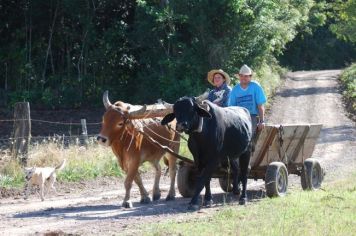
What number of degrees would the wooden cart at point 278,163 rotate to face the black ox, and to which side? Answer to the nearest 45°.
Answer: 0° — it already faces it

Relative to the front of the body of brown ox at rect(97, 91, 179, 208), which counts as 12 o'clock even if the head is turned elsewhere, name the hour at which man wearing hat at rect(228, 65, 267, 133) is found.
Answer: The man wearing hat is roughly at 7 o'clock from the brown ox.

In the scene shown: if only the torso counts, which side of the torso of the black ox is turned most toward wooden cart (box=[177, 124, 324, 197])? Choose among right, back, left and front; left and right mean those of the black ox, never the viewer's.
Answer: back

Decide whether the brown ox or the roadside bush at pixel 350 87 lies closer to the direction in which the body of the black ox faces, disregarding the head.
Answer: the brown ox

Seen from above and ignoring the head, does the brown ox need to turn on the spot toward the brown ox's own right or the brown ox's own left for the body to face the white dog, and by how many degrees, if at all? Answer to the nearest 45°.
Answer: approximately 90° to the brown ox's own right

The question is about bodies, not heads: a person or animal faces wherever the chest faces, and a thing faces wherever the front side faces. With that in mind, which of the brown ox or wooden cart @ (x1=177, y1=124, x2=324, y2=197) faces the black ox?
the wooden cart

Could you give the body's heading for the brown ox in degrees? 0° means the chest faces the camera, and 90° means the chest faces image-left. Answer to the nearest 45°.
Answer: approximately 45°

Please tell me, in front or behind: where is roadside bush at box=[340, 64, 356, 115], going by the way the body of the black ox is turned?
behind

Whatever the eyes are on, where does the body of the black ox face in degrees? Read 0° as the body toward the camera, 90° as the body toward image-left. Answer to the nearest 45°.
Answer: approximately 45°

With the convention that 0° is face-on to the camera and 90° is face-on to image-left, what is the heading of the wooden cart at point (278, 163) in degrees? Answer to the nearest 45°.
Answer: approximately 45°
